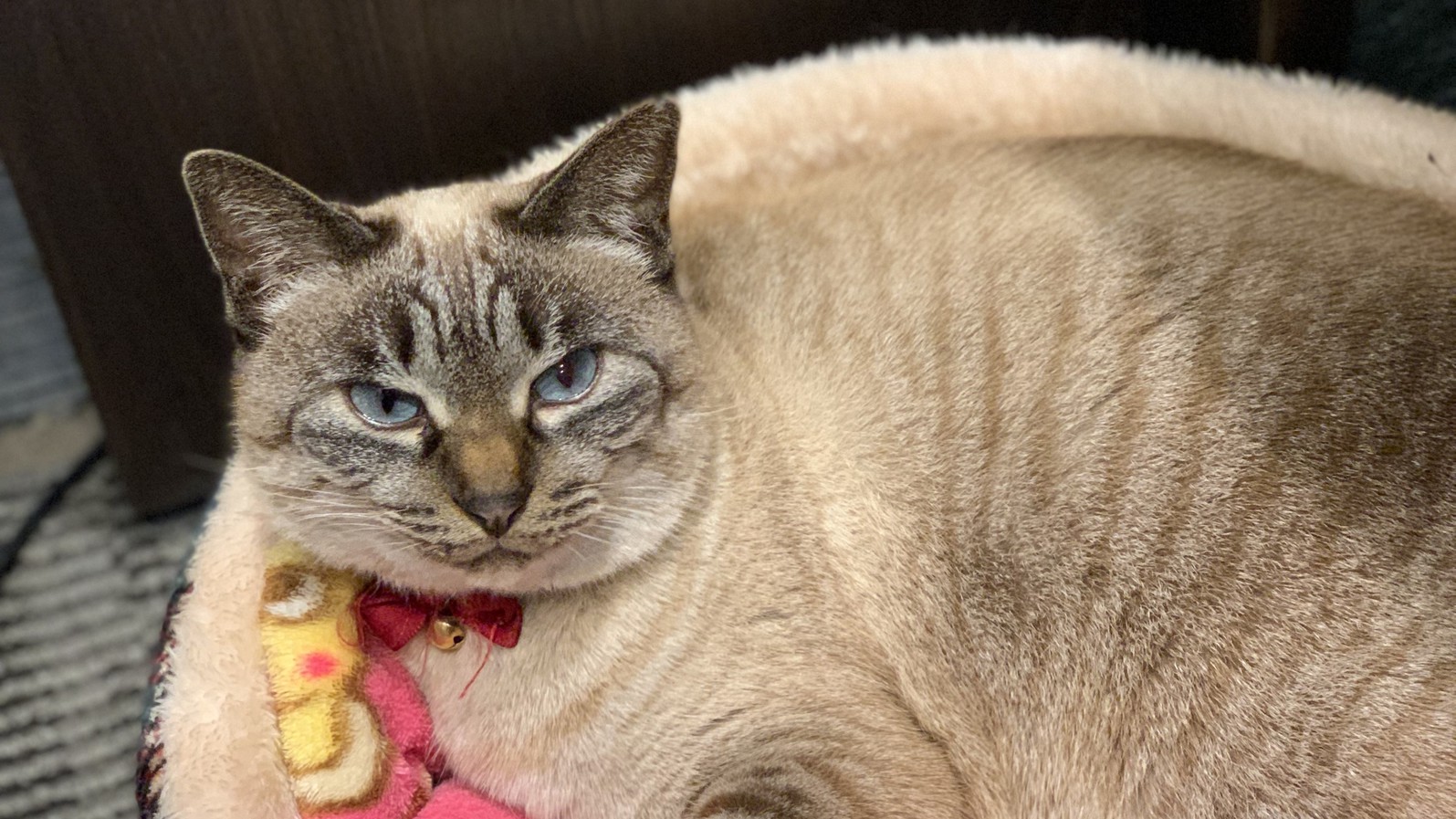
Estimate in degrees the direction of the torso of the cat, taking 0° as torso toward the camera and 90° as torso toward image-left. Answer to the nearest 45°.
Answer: approximately 90°
